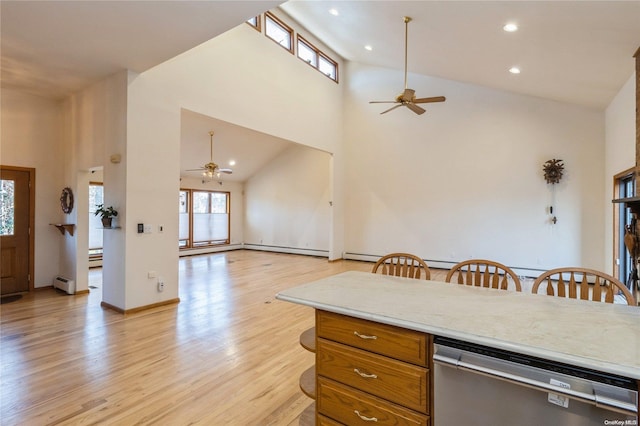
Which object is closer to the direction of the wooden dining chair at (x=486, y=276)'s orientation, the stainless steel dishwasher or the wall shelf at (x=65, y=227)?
the stainless steel dishwasher

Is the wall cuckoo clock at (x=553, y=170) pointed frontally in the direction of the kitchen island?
yes

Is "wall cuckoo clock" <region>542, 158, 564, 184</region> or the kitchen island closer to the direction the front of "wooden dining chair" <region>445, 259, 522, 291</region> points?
the kitchen island

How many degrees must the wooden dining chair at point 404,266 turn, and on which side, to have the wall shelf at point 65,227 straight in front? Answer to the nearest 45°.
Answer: approximately 90° to its right

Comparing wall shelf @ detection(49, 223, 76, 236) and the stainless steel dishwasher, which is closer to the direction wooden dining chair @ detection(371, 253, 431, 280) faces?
the stainless steel dishwasher

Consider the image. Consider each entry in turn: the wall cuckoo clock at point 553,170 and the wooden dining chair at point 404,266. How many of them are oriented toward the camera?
2

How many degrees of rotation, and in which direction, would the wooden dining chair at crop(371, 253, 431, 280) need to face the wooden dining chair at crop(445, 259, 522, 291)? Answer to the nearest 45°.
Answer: approximately 45° to its left

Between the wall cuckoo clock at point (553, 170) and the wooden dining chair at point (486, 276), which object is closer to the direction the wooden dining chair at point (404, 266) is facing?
the wooden dining chair

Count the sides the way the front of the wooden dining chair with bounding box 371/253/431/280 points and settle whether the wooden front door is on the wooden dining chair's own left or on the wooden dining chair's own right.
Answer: on the wooden dining chair's own right

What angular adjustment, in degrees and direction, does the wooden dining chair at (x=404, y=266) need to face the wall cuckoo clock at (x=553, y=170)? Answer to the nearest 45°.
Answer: approximately 135° to its left
